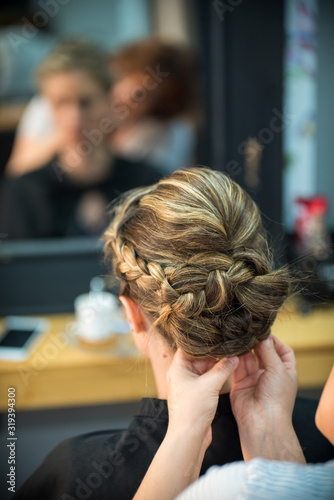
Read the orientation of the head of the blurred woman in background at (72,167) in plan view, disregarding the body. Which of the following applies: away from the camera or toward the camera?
toward the camera

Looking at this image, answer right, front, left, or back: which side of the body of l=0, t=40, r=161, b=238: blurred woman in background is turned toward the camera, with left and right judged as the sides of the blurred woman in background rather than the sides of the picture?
front
